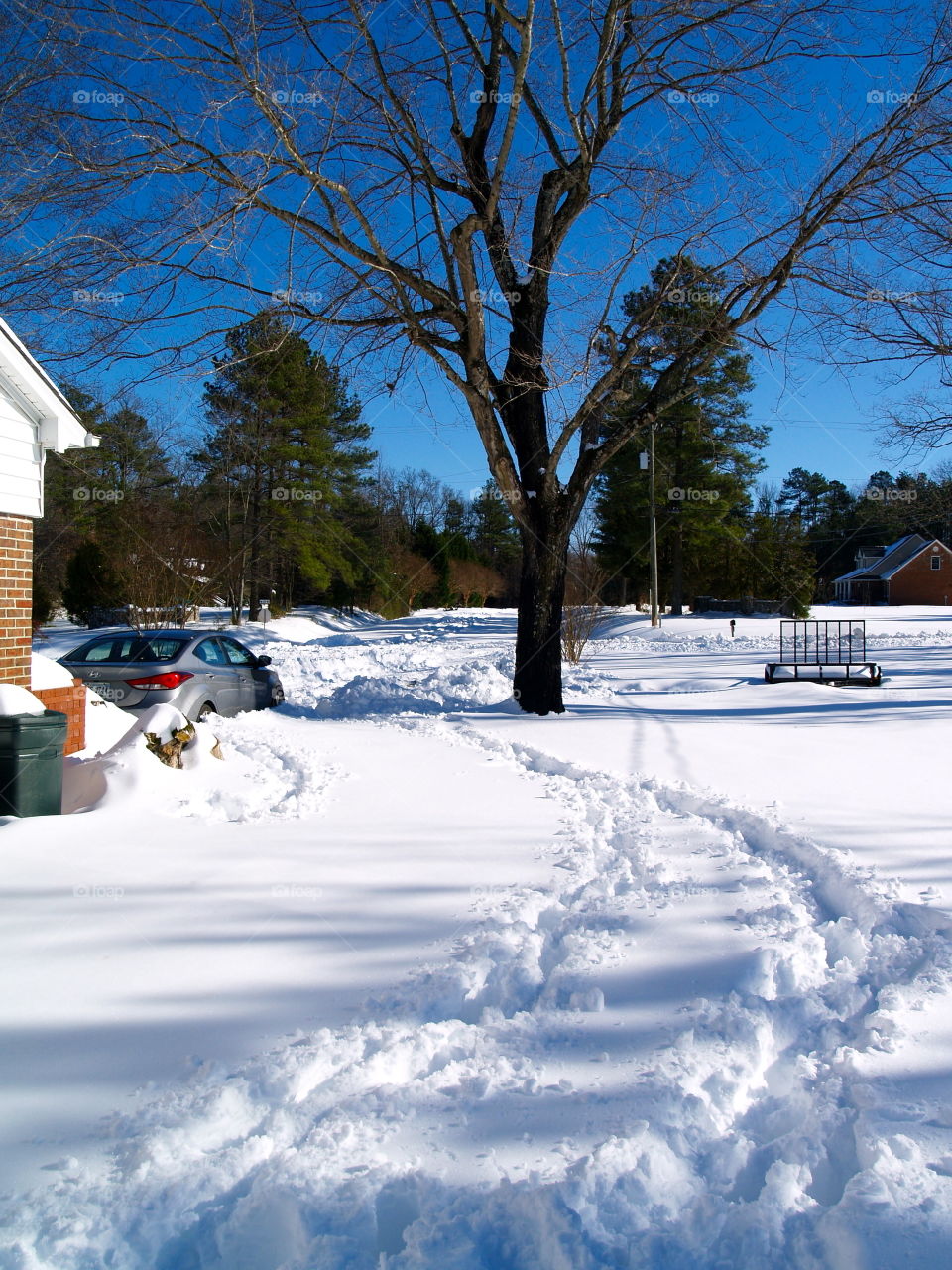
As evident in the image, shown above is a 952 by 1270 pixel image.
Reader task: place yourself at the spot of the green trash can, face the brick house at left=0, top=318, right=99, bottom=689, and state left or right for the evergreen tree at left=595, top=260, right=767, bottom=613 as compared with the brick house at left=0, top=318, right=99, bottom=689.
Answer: right

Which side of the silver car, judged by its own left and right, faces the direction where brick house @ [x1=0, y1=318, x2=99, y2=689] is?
back

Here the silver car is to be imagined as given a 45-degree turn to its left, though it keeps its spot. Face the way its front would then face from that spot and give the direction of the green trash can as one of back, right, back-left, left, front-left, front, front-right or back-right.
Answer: back

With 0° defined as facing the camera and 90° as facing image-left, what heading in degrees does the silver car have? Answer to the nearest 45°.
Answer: approximately 225°

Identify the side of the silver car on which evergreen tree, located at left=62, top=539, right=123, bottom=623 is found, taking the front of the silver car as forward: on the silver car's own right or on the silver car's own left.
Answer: on the silver car's own left

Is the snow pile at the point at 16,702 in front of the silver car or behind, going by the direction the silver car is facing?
behind
